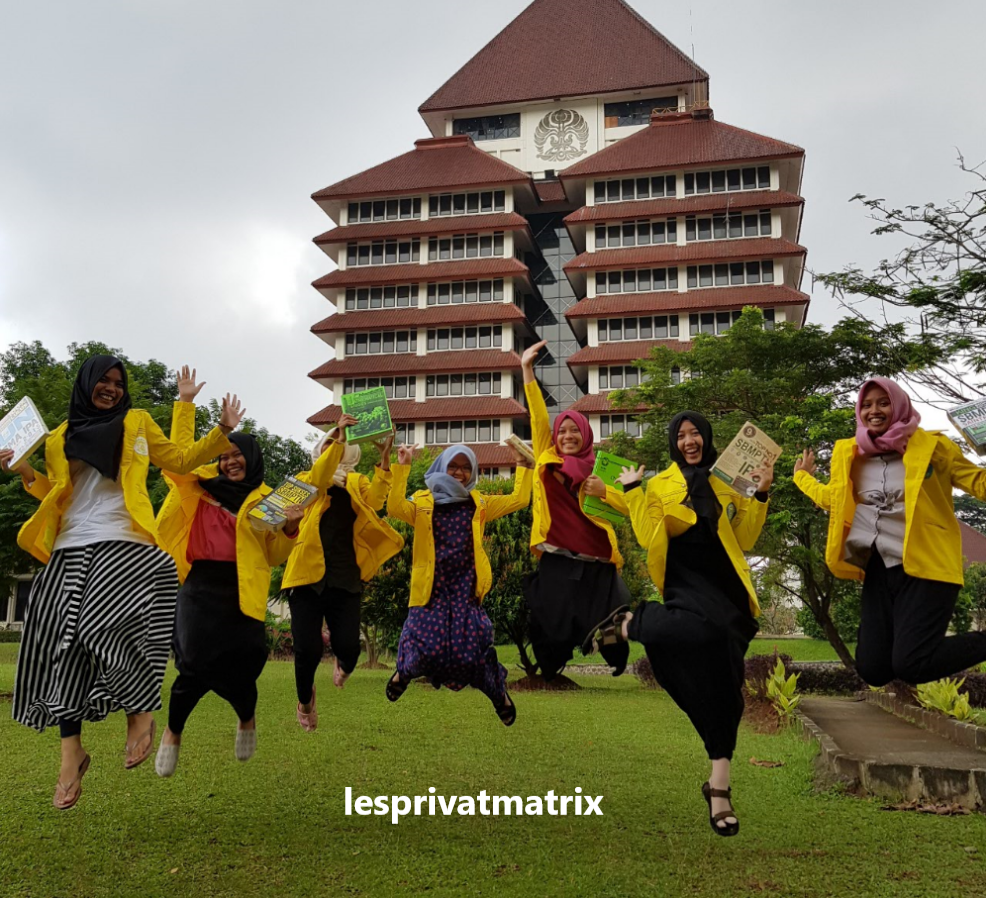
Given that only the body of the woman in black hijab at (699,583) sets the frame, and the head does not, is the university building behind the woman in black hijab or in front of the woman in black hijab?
behind

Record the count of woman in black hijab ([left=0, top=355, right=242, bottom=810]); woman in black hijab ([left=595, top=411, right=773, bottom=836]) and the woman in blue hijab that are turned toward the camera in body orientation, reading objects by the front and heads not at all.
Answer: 3

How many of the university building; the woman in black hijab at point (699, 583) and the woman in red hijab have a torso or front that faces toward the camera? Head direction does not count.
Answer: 3

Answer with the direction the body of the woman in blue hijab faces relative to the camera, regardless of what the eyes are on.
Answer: toward the camera

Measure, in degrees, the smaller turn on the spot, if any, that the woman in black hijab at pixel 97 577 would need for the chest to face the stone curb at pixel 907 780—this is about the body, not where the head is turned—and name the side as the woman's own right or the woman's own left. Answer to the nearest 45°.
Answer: approximately 90° to the woman's own left

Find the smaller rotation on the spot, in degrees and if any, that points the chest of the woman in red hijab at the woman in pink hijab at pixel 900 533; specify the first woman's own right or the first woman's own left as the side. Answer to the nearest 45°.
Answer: approximately 90° to the first woman's own left

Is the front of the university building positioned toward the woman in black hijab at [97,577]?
yes

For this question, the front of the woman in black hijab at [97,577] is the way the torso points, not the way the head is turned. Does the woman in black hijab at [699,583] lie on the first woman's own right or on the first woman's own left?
on the first woman's own left

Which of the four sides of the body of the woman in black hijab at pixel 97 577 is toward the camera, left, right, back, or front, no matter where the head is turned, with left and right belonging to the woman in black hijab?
front

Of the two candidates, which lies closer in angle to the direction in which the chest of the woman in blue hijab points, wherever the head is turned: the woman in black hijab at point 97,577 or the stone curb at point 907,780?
the woman in black hijab

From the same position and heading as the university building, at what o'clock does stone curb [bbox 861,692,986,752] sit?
The stone curb is roughly at 12 o'clock from the university building.

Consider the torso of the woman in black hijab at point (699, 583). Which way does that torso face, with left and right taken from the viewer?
facing the viewer
